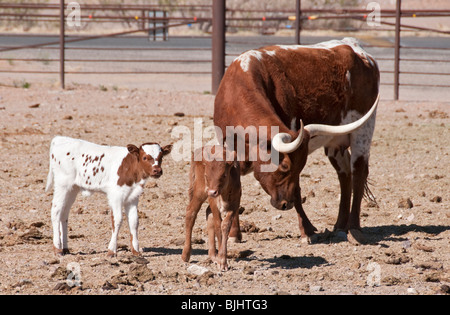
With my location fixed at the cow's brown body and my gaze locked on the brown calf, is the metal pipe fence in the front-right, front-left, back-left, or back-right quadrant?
back-right

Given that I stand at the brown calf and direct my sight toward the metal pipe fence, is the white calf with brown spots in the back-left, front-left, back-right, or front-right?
front-left

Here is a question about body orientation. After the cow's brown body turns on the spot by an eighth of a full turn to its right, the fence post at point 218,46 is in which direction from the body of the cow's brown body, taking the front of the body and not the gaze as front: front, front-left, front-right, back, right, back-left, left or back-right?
right

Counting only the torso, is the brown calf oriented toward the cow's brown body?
no

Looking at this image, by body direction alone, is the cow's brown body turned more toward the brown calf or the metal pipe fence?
the brown calf

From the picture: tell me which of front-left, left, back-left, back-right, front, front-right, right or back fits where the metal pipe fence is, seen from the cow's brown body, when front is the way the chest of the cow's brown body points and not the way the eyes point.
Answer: back-right
